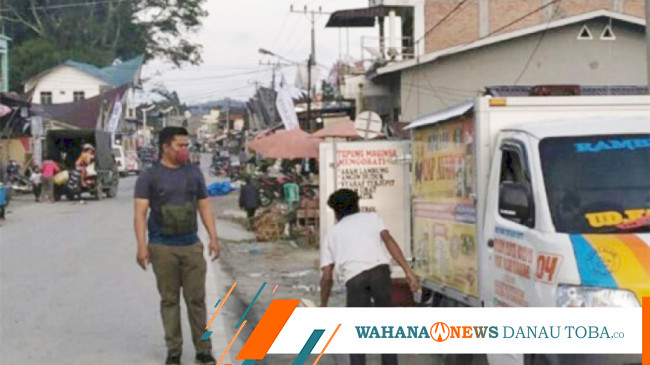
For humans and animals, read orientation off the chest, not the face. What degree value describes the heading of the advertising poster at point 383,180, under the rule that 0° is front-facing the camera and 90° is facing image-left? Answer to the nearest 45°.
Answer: approximately 0°

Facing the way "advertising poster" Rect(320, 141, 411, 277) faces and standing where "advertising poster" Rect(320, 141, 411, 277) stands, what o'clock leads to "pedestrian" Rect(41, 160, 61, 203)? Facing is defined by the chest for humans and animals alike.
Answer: The pedestrian is roughly at 5 o'clock from the advertising poster.
